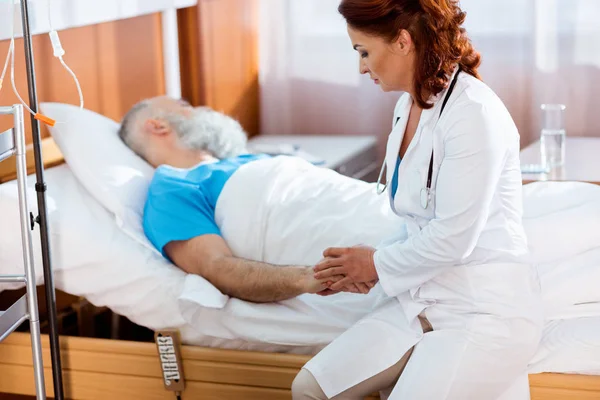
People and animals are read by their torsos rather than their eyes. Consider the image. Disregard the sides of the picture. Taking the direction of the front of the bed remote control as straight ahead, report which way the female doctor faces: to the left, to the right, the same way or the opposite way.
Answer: to the right

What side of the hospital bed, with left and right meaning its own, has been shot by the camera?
right

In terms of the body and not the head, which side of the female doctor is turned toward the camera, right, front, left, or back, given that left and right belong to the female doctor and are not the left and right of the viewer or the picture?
left

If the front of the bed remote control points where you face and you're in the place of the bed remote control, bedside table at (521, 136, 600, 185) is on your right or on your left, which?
on your left

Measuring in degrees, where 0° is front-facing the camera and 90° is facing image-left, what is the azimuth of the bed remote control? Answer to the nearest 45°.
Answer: approximately 0°

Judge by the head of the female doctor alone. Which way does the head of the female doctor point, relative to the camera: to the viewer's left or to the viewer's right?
to the viewer's left
